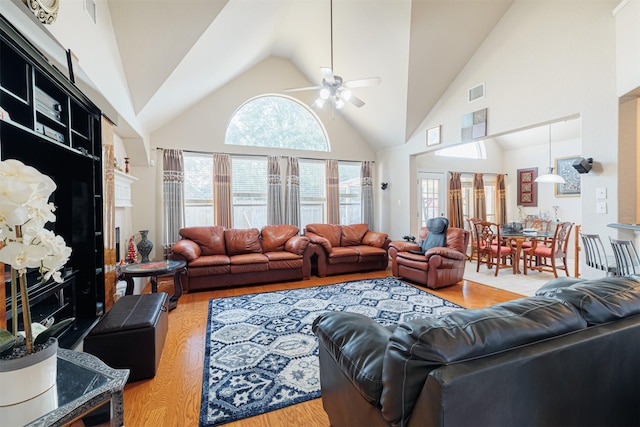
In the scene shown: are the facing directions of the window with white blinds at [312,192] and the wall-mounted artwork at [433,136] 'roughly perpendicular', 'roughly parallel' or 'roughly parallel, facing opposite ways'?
roughly perpendicular

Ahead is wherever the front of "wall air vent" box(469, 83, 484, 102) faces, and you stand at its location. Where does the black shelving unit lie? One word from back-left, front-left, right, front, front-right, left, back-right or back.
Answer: front

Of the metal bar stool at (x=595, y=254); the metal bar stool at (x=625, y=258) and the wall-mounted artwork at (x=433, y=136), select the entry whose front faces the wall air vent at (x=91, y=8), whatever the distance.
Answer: the wall-mounted artwork

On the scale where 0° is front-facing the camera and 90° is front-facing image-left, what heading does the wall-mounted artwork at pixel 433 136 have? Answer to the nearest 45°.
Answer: approximately 45°

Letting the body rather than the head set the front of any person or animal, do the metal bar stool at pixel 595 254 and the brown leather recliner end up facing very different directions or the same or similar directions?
very different directions

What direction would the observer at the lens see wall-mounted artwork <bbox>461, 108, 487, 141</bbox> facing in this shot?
facing the viewer and to the left of the viewer

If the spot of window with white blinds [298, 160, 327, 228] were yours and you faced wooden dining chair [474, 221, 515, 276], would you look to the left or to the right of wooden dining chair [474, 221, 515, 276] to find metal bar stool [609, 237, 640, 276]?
right

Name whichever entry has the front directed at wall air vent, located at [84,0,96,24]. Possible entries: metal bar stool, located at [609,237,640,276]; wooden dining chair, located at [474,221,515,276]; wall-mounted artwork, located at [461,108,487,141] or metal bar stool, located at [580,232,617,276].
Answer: the wall-mounted artwork

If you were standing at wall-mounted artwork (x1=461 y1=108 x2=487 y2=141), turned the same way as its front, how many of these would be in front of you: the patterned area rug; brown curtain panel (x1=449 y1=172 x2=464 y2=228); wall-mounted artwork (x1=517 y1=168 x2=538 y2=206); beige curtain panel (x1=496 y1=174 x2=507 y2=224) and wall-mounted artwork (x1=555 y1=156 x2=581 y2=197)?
1

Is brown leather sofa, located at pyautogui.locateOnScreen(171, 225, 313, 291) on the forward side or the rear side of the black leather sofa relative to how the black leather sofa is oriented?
on the forward side

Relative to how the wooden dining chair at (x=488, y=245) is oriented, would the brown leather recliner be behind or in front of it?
behind

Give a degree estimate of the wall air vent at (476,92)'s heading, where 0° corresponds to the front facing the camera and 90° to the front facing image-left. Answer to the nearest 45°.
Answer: approximately 45°

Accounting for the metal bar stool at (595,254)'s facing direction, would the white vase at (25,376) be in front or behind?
behind

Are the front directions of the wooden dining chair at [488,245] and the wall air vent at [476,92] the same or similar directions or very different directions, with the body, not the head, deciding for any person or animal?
very different directions

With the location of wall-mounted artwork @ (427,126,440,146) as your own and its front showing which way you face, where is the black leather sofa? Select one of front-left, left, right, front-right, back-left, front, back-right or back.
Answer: front-left
